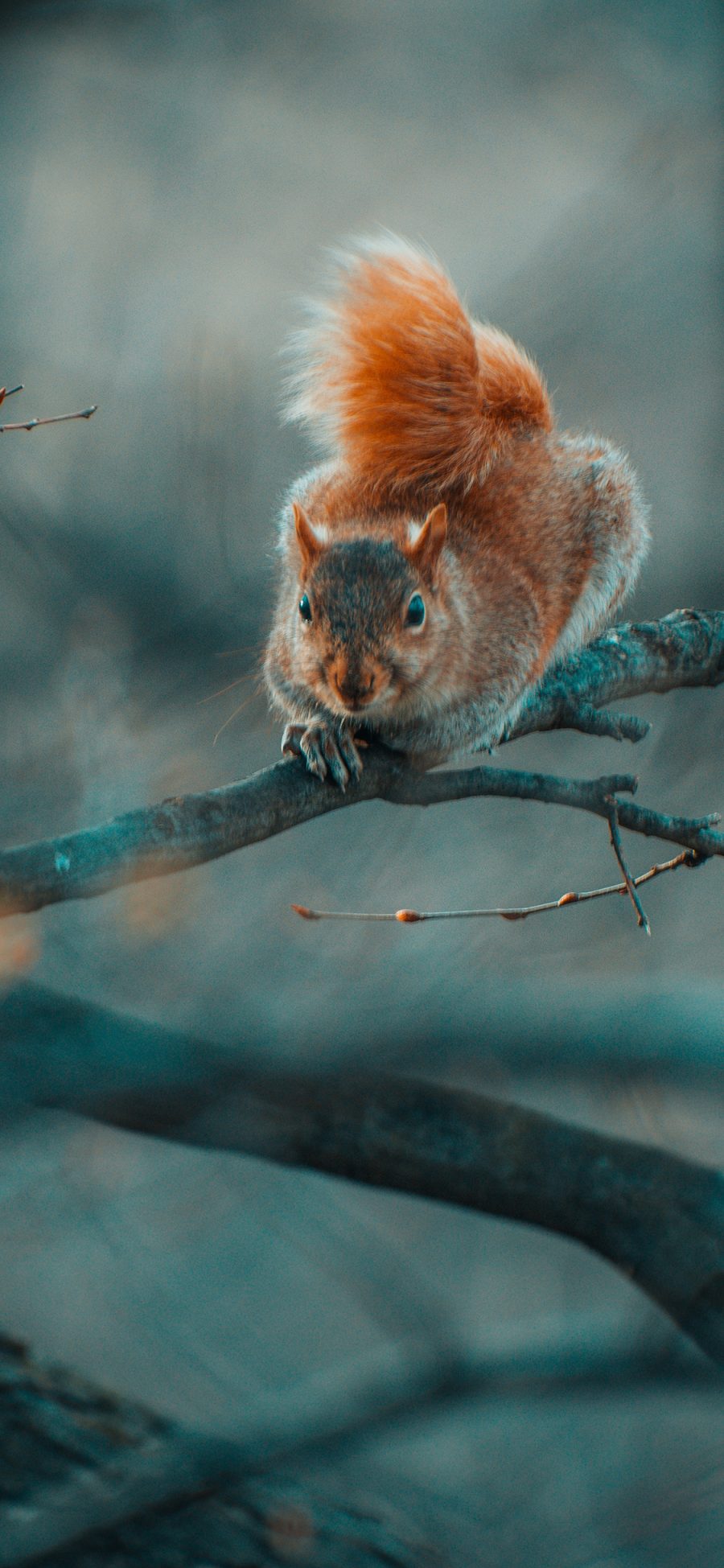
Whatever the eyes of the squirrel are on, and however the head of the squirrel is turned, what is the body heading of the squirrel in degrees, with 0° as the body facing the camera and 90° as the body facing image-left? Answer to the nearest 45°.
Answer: approximately 45°
